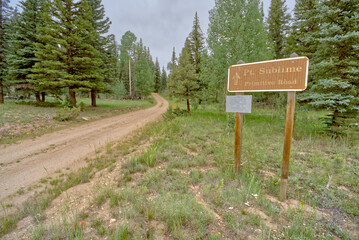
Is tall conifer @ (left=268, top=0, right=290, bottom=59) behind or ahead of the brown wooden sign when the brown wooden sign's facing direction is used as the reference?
behind

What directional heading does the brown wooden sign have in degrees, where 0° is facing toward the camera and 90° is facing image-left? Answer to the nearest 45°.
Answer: approximately 45°

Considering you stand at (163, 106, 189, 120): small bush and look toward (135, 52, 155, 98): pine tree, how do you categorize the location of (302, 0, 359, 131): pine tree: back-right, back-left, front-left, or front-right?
back-right

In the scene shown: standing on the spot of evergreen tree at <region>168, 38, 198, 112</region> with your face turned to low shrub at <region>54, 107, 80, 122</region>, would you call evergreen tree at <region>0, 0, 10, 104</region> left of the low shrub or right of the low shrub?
right

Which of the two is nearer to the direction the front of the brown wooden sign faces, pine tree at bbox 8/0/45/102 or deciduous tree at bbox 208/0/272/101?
the pine tree

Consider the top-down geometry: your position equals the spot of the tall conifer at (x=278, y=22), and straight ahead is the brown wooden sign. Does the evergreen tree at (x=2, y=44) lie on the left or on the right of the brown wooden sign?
right

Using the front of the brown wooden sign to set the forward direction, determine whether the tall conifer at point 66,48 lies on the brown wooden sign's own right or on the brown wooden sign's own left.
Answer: on the brown wooden sign's own right
